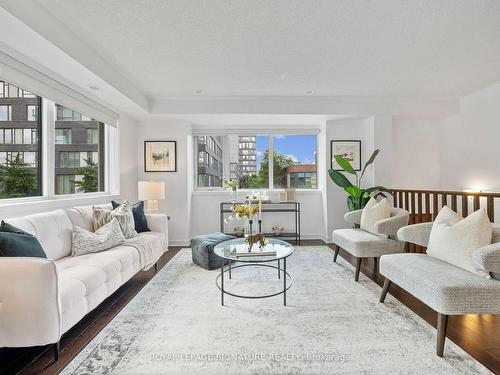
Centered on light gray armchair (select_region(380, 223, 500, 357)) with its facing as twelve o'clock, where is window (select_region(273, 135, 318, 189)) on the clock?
The window is roughly at 3 o'clock from the light gray armchair.

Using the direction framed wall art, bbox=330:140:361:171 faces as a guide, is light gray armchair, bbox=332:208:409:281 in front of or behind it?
in front

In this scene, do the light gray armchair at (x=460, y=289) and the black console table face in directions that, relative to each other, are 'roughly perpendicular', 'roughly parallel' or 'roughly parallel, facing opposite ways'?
roughly perpendicular

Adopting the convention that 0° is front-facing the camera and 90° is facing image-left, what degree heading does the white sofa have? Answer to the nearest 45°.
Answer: approximately 315°

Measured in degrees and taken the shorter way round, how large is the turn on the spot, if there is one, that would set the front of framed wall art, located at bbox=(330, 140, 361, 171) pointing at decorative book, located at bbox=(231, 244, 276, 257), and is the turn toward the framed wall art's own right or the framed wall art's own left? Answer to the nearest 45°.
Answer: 0° — it already faces it

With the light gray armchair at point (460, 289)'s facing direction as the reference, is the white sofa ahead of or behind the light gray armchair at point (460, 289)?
ahead

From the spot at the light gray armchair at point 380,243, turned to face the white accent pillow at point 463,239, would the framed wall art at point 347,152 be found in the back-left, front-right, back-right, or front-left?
back-left

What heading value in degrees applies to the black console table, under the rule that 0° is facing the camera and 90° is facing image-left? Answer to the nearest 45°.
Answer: approximately 0°

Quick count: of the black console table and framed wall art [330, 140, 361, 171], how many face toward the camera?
2

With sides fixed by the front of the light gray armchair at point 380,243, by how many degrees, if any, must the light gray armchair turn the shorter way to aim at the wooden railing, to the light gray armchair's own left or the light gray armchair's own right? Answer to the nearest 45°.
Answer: approximately 180°

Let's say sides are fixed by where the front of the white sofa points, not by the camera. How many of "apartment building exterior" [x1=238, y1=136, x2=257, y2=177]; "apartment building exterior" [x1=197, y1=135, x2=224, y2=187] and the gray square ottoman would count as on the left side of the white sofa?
3

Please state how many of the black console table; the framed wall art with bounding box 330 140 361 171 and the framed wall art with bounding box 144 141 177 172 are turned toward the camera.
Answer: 3

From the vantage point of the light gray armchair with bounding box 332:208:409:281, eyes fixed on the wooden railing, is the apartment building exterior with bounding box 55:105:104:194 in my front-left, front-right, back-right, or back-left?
back-left

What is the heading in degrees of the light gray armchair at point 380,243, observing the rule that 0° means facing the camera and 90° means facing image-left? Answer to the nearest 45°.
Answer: approximately 45°

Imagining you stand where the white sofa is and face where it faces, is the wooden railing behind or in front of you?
in front
